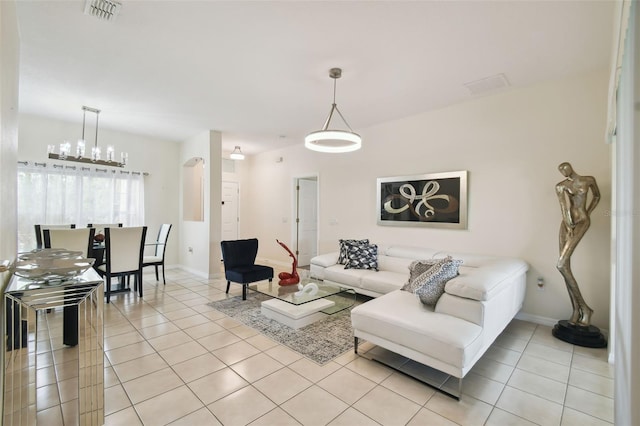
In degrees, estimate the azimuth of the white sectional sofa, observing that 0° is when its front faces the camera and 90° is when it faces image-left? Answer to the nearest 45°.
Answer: approximately 45°

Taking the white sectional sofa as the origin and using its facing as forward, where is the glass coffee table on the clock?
The glass coffee table is roughly at 2 o'clock from the white sectional sofa.

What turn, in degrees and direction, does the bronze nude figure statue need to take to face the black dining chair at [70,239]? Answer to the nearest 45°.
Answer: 0° — it already faces it

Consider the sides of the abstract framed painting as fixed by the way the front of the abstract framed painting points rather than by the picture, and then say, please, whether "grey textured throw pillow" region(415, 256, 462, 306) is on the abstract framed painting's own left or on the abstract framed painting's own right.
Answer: on the abstract framed painting's own left

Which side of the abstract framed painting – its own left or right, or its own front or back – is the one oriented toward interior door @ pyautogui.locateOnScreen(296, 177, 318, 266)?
right

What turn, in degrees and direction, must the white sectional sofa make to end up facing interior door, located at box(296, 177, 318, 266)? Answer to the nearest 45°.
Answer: approximately 90° to its right

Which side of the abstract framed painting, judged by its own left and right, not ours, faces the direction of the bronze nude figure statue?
left
